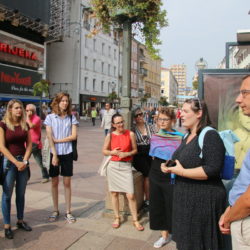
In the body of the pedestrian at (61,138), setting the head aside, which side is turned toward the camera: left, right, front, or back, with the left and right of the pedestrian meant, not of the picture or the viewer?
front

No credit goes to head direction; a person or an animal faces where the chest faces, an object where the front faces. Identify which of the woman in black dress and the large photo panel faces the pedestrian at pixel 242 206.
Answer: the large photo panel

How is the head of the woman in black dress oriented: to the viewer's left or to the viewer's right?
to the viewer's left

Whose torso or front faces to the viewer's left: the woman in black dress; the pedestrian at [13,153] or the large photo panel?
the woman in black dress

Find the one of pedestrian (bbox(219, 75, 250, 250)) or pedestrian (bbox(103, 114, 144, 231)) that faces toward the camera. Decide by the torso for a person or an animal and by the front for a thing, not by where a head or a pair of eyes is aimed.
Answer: pedestrian (bbox(103, 114, 144, 231))

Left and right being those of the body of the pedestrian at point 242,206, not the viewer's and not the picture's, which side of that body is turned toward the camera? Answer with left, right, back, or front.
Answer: left

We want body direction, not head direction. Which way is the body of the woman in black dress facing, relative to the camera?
to the viewer's left

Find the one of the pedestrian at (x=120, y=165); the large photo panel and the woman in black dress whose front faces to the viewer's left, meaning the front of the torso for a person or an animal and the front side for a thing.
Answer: the woman in black dress

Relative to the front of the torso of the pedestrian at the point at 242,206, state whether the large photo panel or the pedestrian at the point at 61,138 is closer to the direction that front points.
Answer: the pedestrian

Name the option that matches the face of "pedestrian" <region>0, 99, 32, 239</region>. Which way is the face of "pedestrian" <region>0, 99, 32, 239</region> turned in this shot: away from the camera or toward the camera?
toward the camera

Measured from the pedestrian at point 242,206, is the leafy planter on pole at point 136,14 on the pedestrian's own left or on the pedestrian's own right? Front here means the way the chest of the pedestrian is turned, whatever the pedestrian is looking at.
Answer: on the pedestrian's own right

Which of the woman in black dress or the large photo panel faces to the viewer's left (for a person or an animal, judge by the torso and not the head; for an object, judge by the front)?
the woman in black dress

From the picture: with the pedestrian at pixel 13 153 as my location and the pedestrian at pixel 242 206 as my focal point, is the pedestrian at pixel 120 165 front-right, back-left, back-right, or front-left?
front-left

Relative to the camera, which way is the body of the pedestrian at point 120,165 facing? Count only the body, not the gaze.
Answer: toward the camera

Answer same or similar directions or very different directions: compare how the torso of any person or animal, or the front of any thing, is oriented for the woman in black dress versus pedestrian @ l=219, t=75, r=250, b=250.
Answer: same or similar directions

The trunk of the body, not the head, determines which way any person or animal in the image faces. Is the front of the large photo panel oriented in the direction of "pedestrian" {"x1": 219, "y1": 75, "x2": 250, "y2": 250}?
yes

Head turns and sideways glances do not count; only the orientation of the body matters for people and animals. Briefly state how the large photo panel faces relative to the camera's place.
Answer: facing the viewer

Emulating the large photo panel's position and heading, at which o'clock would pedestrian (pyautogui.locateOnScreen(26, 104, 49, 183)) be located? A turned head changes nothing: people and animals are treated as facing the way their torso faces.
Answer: The pedestrian is roughly at 4 o'clock from the large photo panel.

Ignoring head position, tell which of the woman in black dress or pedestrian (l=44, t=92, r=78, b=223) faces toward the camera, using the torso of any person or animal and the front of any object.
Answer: the pedestrian
